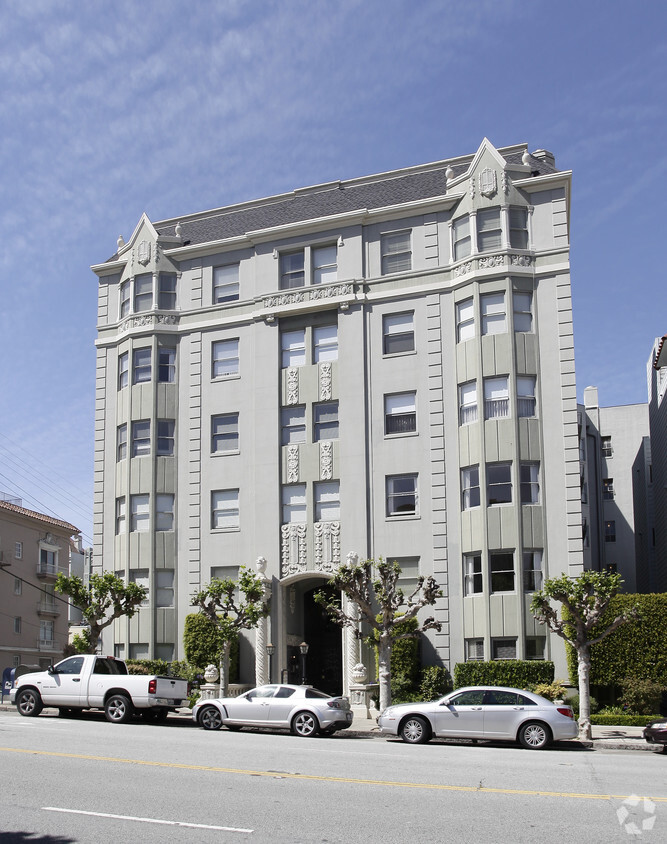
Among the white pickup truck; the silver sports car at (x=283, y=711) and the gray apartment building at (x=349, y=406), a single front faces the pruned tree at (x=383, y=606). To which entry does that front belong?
the gray apartment building

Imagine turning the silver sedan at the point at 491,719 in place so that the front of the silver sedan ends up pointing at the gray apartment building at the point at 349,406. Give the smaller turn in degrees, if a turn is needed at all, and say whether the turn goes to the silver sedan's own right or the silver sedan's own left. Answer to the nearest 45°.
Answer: approximately 90° to the silver sedan's own right

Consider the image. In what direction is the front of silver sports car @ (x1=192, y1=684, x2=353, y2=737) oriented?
to the viewer's left

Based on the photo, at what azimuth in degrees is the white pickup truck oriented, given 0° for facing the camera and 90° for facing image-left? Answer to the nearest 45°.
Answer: approximately 135°

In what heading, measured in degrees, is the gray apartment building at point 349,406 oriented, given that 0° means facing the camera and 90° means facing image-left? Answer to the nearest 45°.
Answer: approximately 0°

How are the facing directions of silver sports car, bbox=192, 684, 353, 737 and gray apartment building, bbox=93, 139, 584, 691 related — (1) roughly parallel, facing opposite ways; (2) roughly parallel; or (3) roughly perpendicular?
roughly perpendicular

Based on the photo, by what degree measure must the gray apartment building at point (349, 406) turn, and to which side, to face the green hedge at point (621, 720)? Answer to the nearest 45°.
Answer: approximately 45° to its left

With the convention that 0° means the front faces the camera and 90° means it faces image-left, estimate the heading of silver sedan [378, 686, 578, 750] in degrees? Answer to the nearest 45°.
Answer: approximately 90°

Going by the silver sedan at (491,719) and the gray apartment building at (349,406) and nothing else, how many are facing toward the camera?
1
